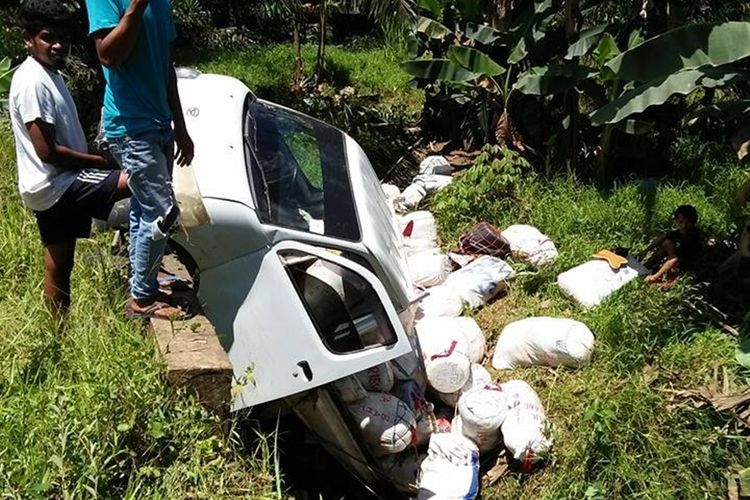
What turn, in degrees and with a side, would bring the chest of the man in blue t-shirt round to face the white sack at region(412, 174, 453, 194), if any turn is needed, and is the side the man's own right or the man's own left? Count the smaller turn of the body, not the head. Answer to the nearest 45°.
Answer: approximately 90° to the man's own left

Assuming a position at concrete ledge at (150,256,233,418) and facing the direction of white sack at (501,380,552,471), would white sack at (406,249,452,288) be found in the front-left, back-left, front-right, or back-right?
front-left

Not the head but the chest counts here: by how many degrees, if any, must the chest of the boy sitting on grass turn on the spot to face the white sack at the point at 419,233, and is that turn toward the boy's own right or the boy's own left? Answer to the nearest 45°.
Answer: approximately 45° to the boy's own right

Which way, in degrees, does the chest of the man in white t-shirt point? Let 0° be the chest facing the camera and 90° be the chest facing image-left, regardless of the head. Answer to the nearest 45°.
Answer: approximately 270°

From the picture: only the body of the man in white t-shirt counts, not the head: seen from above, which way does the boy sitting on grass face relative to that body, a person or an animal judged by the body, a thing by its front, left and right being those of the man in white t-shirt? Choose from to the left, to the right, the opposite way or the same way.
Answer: the opposite way

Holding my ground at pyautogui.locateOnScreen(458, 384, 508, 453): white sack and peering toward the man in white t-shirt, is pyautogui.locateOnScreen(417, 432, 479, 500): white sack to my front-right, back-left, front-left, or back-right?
front-left

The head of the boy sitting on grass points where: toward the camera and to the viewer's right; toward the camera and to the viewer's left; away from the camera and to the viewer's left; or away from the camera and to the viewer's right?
toward the camera and to the viewer's left

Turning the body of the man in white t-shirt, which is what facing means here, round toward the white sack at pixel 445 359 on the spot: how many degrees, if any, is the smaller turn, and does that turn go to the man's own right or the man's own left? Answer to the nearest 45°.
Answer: approximately 45° to the man's own right

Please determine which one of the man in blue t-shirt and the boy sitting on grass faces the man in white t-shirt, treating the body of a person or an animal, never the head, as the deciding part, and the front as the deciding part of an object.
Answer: the boy sitting on grass

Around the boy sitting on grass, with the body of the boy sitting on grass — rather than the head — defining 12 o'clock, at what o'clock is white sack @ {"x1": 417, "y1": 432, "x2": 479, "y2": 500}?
The white sack is roughly at 11 o'clock from the boy sitting on grass.

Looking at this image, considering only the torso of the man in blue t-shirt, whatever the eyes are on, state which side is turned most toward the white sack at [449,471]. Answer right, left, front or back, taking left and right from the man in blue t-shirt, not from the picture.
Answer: front

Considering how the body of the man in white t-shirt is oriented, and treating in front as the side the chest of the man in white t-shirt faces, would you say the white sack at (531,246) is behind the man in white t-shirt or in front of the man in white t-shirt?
in front

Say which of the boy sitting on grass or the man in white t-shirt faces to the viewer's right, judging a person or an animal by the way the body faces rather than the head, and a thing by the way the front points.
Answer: the man in white t-shirt

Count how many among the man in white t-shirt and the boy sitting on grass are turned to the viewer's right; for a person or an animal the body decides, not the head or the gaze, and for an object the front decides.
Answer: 1

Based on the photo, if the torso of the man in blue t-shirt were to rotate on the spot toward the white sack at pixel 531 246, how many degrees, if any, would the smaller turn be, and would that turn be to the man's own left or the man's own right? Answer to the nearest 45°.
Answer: approximately 45° to the man's own left

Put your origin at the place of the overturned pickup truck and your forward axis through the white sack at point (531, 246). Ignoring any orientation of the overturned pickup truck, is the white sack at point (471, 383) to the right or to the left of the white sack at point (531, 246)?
right
